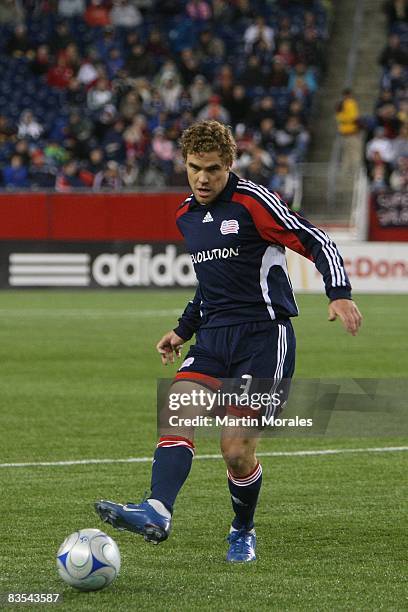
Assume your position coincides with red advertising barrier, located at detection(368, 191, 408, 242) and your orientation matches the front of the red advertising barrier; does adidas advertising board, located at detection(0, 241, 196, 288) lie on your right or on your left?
on your right

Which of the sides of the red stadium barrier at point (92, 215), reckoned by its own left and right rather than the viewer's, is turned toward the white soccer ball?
front

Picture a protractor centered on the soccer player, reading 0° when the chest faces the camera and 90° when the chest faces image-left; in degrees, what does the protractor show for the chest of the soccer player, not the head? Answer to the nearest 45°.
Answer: approximately 45°

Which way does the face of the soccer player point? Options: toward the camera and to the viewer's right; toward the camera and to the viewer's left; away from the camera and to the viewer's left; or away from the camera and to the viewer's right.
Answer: toward the camera and to the viewer's left

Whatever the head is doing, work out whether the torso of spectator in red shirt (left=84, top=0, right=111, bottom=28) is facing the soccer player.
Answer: yes

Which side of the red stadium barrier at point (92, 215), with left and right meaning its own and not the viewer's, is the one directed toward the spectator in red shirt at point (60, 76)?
back

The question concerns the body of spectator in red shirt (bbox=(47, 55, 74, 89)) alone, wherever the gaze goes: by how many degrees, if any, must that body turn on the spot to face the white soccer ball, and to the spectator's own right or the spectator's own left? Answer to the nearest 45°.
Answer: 0° — they already face it

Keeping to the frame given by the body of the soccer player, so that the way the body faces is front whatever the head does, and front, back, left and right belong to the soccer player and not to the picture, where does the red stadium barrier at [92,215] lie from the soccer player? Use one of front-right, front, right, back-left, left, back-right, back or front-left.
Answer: back-right

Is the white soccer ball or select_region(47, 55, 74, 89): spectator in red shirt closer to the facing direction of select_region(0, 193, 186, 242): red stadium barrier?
the white soccer ball

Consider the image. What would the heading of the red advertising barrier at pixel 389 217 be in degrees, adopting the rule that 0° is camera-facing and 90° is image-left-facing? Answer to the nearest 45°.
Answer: approximately 0°
